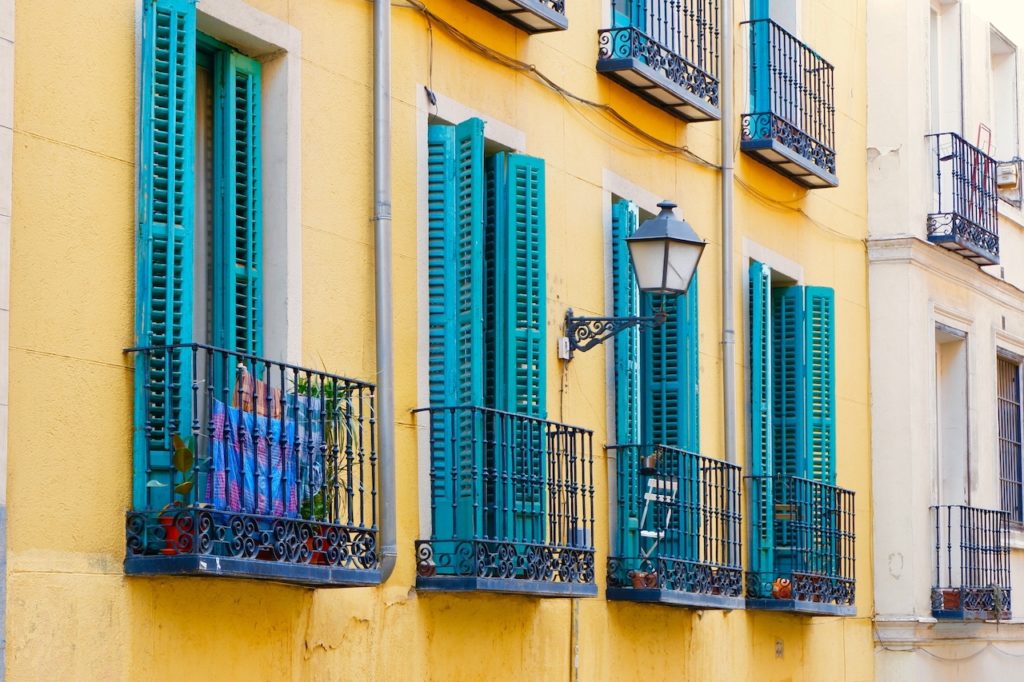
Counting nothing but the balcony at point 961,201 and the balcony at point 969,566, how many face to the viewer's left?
0

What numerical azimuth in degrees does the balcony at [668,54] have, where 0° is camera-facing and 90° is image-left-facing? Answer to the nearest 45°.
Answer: approximately 315°

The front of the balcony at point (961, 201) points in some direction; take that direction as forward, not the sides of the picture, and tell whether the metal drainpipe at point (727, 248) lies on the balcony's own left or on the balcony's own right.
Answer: on the balcony's own right

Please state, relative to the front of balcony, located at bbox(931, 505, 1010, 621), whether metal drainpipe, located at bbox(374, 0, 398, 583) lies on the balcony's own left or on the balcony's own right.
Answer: on the balcony's own right

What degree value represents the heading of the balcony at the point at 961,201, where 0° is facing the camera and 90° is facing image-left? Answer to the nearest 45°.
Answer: approximately 315°

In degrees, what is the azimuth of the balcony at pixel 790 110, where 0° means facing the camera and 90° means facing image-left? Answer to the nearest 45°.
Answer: approximately 315°

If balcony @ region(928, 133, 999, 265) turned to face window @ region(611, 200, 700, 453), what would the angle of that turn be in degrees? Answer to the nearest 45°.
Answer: approximately 45° to its right

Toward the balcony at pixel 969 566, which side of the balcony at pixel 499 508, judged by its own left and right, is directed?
left

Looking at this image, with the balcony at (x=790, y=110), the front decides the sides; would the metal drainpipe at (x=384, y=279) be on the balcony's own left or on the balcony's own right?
on the balcony's own right

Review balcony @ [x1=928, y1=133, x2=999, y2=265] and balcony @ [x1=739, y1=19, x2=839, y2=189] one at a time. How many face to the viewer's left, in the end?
0
